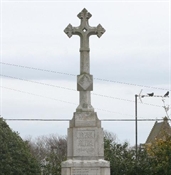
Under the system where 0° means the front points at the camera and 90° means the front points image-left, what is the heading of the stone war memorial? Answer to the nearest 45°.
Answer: approximately 0°
